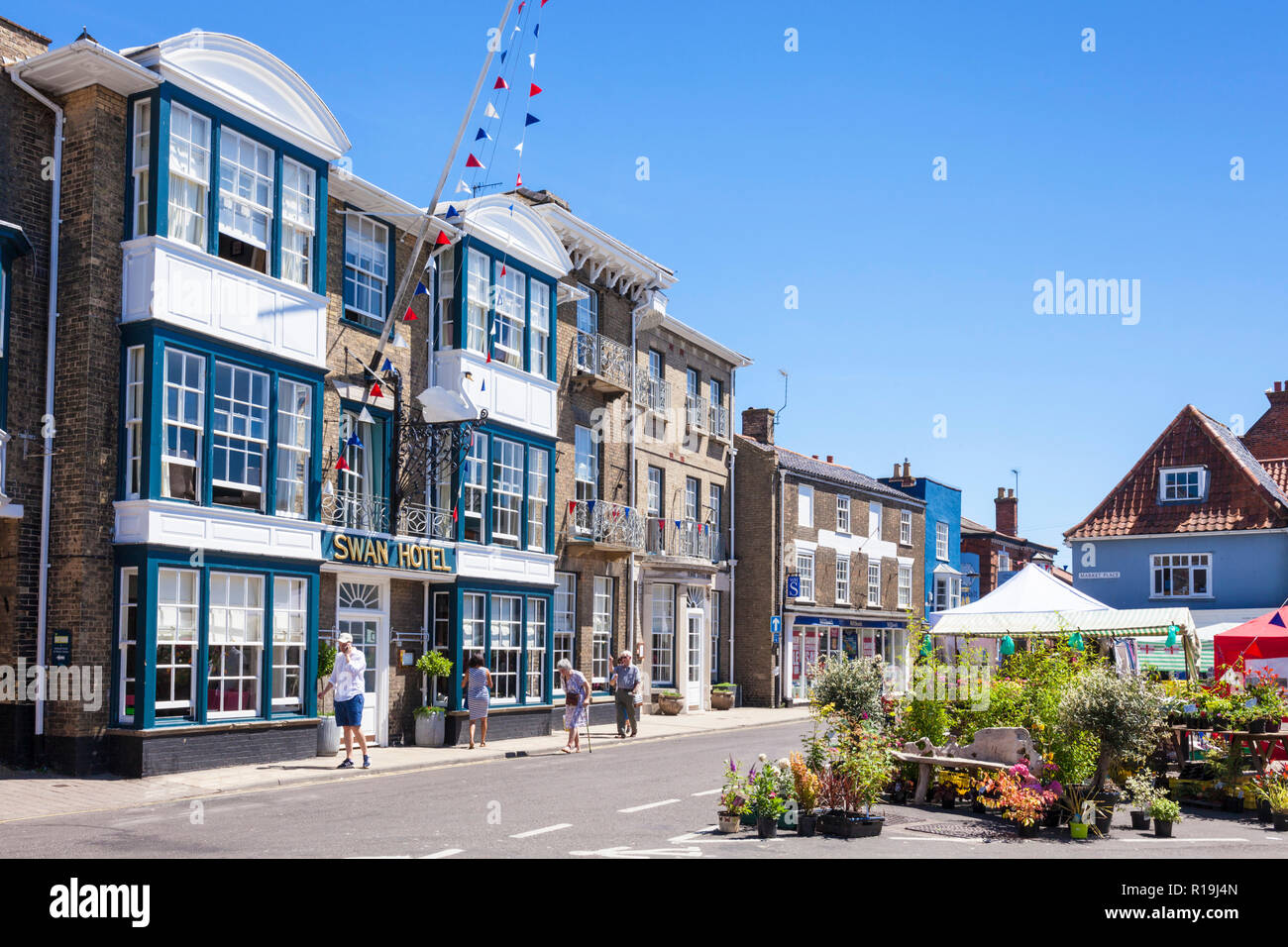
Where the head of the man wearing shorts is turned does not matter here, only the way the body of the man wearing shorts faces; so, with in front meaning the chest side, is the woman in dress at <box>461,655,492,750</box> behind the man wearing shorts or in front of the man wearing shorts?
behind

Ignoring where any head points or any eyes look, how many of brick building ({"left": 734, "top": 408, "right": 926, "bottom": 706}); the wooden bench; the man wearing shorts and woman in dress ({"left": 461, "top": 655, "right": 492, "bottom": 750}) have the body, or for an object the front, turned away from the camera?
1

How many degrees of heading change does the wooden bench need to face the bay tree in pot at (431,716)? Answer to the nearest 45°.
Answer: approximately 90° to its right

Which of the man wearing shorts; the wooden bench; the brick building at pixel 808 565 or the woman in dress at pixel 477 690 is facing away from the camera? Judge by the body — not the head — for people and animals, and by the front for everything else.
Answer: the woman in dress

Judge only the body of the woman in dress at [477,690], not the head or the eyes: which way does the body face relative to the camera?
away from the camera

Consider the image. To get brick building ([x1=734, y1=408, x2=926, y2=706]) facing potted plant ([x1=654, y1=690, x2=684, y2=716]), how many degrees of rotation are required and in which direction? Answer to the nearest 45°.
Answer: approximately 45° to its right

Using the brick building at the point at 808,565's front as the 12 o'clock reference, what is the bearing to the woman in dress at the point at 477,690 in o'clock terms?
The woman in dress is roughly at 2 o'clock from the brick building.

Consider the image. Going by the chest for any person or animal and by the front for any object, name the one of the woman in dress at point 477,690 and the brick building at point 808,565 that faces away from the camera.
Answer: the woman in dress

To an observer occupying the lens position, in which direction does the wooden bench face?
facing the viewer and to the left of the viewer

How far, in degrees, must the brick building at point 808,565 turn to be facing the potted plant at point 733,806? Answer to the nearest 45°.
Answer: approximately 45° to its right

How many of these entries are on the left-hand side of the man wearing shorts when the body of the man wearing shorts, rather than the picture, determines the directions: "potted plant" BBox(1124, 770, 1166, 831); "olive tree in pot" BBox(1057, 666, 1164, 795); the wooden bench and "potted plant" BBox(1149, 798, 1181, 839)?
4

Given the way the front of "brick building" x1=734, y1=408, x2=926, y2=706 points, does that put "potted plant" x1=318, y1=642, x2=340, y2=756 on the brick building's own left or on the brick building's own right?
on the brick building's own right

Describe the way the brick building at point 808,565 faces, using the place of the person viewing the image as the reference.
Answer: facing the viewer and to the right of the viewer

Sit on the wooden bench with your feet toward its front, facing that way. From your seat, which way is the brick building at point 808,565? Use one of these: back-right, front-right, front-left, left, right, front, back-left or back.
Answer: back-right
